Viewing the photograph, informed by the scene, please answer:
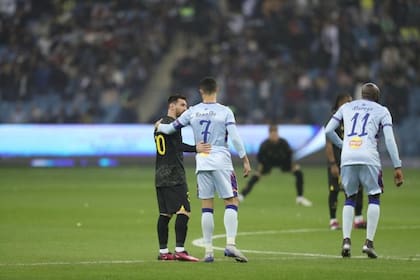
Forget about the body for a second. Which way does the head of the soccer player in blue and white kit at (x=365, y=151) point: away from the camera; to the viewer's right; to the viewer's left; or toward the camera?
away from the camera

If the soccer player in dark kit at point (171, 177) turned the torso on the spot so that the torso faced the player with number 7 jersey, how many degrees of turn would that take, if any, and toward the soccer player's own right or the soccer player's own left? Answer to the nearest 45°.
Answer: approximately 45° to the soccer player's own right

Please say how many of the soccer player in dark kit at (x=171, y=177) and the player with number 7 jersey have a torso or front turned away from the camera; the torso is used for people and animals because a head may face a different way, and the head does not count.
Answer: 1

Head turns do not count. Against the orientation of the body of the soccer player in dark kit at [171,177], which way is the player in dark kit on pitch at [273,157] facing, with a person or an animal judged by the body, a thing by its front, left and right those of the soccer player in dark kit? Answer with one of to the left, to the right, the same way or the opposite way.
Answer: to the right

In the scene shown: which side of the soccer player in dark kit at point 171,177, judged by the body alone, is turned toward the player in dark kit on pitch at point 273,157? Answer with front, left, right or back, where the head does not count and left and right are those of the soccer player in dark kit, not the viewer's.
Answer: left

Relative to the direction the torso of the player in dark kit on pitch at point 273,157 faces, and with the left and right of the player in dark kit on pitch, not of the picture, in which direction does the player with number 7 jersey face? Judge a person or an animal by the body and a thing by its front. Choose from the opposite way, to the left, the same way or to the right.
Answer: the opposite way

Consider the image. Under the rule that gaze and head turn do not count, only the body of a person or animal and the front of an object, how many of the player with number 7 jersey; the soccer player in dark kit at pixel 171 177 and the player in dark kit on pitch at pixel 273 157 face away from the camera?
1

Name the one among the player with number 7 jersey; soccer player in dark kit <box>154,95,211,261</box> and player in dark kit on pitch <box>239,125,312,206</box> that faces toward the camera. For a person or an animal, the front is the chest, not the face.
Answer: the player in dark kit on pitch

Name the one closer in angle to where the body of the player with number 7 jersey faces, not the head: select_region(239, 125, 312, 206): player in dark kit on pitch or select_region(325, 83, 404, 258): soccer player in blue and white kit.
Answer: the player in dark kit on pitch

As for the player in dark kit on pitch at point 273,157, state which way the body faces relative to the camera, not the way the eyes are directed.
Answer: toward the camera

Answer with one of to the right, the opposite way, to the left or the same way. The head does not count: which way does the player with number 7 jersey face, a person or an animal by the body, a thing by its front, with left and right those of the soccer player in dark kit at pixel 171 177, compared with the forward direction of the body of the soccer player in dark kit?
to the left

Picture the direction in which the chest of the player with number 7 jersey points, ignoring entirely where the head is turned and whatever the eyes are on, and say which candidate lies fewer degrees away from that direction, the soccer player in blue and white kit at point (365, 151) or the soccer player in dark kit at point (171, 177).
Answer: the soccer player in dark kit

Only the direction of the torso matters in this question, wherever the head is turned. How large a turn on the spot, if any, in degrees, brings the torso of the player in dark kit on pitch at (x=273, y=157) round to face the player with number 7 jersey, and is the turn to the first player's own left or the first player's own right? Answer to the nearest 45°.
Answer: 0° — they already face them

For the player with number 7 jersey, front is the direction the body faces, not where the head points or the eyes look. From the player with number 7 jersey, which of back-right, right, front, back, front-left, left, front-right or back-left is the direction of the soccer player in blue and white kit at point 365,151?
right

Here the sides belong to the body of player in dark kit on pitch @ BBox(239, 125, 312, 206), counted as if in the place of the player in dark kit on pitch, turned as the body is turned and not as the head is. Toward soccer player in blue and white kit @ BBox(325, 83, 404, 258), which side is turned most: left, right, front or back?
front

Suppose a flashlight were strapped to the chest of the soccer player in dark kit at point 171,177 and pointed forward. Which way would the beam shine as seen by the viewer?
to the viewer's right

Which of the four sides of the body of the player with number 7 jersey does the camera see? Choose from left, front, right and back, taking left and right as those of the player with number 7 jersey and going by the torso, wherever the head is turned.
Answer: back

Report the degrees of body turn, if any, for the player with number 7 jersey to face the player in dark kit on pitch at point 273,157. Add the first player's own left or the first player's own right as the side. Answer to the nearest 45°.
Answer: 0° — they already face them

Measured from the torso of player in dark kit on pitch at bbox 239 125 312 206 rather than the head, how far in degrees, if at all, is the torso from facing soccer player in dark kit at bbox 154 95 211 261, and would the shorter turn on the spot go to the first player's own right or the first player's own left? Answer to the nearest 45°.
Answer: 0° — they already face them
